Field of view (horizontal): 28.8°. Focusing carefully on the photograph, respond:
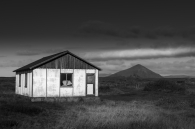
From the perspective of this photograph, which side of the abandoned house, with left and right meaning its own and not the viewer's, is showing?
front
